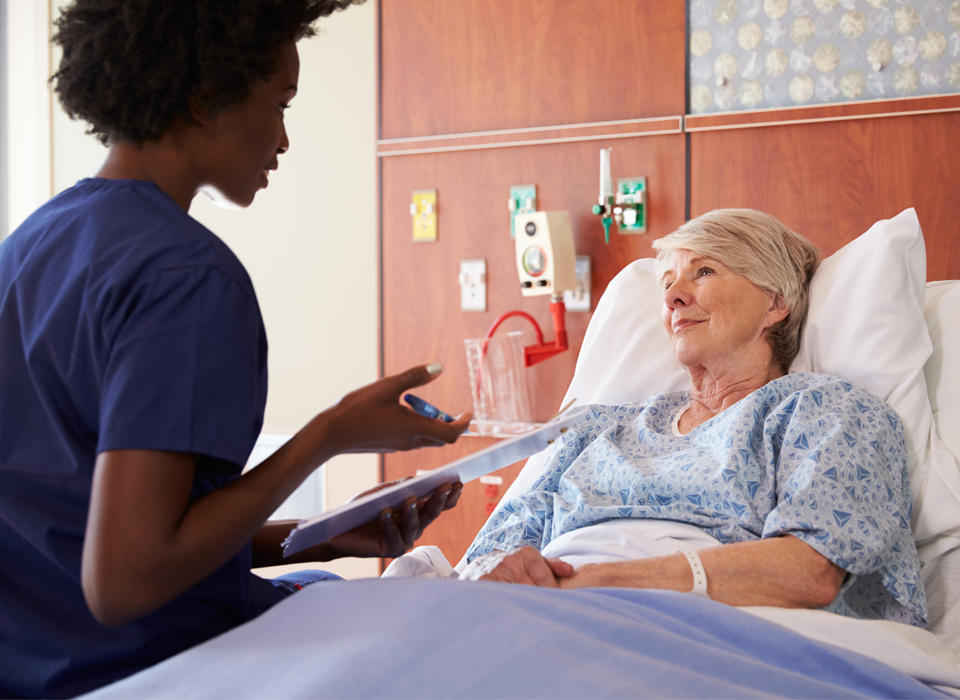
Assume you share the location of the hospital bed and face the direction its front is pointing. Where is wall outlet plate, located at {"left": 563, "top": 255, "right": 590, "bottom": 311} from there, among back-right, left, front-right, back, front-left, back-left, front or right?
back-right

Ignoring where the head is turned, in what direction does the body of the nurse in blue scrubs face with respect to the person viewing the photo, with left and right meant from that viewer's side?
facing away from the viewer and to the right of the viewer

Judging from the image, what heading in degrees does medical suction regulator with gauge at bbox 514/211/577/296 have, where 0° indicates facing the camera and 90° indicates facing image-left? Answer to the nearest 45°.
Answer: approximately 45°

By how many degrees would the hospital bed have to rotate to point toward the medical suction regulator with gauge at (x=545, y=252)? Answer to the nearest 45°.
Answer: approximately 135° to its right

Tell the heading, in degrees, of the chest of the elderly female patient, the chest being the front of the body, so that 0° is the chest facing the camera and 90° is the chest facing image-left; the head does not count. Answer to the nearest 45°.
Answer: approximately 45°

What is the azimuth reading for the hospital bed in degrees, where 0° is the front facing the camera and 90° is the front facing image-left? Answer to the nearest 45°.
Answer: approximately 45°
